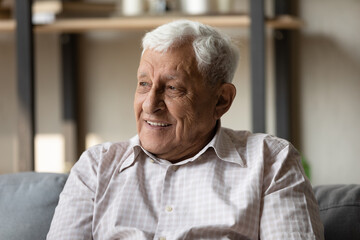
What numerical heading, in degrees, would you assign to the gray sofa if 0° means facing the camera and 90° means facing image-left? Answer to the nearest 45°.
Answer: approximately 0°
